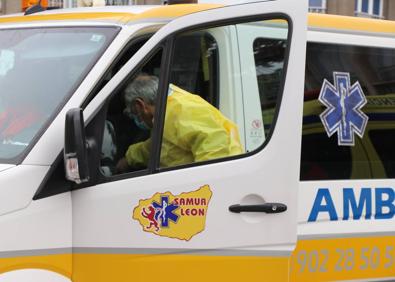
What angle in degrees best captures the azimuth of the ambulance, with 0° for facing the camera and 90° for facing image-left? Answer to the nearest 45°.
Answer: approximately 45°

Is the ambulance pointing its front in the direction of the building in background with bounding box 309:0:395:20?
no

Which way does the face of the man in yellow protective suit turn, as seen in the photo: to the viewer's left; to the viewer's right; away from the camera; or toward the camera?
to the viewer's left
